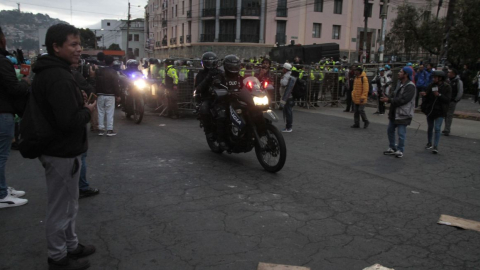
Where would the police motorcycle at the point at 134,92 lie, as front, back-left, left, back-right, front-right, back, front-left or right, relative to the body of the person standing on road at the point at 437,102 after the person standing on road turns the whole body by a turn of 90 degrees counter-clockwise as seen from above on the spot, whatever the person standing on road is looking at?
back-right

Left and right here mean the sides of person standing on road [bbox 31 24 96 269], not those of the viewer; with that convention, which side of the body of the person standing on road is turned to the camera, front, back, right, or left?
right

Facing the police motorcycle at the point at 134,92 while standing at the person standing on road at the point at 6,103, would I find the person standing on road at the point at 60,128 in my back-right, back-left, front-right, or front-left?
back-right

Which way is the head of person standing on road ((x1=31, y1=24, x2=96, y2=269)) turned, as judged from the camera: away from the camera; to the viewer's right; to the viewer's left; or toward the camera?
to the viewer's right

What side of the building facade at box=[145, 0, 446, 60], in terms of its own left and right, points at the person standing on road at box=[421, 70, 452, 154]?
front

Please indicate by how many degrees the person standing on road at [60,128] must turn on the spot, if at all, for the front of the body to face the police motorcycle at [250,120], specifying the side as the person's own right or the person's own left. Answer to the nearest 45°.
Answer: approximately 45° to the person's own left

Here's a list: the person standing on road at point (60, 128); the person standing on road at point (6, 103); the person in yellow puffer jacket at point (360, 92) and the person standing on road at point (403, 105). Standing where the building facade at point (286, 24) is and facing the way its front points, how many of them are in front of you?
4

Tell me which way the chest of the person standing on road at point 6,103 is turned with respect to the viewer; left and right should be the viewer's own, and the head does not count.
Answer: facing to the right of the viewer

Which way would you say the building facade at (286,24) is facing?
toward the camera

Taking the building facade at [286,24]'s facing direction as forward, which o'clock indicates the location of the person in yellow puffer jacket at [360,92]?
The person in yellow puffer jacket is roughly at 12 o'clock from the building facade.
